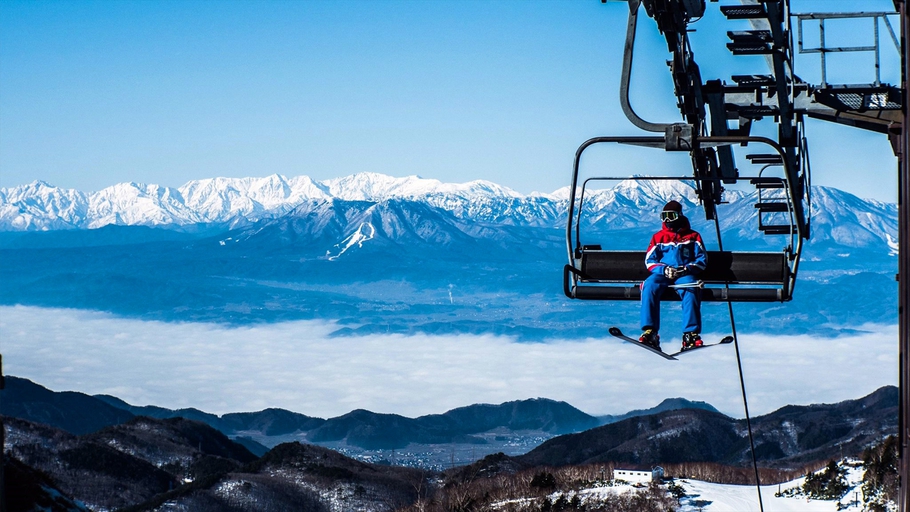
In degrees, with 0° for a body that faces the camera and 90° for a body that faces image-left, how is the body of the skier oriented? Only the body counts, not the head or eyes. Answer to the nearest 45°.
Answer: approximately 0°

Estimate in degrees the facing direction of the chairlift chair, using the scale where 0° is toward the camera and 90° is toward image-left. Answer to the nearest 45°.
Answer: approximately 0°
